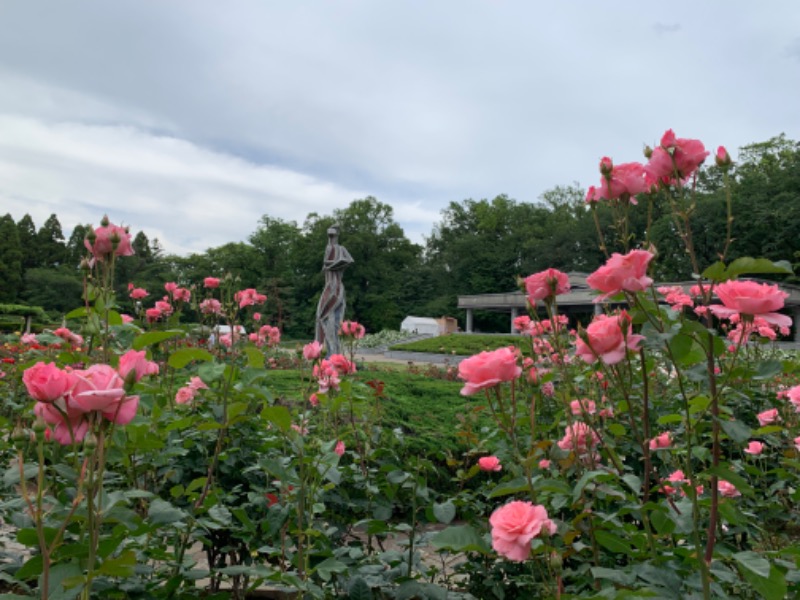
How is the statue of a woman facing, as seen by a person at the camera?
facing the viewer and to the left of the viewer

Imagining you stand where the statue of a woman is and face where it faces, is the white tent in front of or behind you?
behind

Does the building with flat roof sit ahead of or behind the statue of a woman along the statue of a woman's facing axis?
behind
